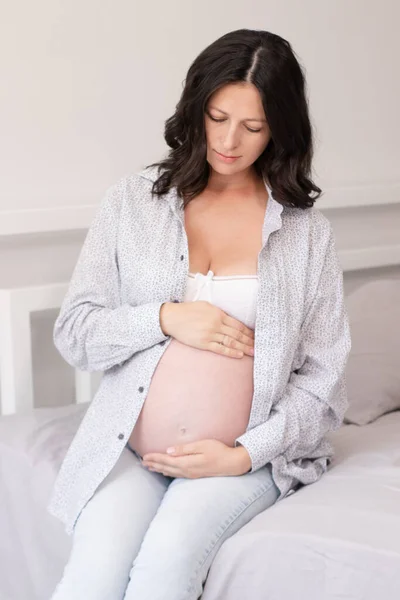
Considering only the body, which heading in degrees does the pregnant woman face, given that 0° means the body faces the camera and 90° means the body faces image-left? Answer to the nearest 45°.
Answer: approximately 45°

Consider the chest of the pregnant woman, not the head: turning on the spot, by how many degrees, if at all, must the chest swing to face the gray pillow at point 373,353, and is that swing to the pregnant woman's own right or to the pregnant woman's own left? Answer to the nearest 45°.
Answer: approximately 180°
